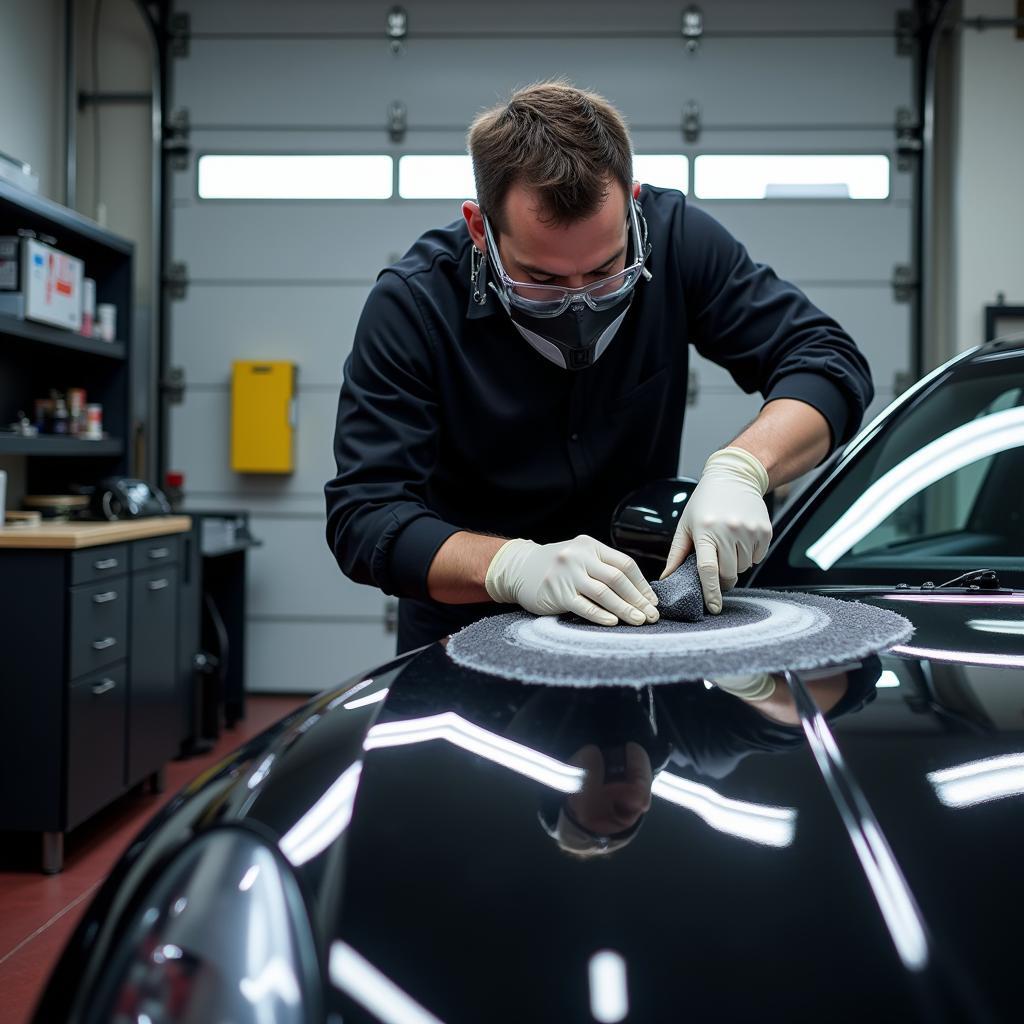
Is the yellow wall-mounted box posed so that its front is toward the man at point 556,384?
yes

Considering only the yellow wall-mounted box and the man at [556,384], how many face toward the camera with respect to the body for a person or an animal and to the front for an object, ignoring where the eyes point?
2

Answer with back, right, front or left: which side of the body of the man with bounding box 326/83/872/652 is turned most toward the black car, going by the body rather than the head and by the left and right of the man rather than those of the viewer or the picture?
front

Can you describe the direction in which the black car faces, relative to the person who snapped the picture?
facing the viewer and to the left of the viewer

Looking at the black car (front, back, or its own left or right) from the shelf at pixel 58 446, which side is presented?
right

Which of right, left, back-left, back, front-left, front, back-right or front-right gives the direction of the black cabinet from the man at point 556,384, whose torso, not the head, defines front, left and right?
back-right

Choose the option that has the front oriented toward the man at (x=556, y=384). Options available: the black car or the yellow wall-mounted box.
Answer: the yellow wall-mounted box

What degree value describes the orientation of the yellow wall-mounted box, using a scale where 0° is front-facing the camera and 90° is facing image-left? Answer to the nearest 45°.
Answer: approximately 0°

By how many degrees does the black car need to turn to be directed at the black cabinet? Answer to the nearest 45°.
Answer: approximately 90° to its right

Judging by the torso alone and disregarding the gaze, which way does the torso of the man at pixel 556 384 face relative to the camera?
toward the camera
